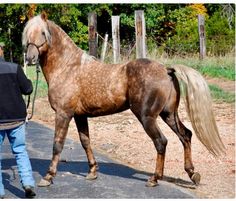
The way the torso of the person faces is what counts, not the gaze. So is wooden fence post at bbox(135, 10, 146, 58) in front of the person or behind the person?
in front

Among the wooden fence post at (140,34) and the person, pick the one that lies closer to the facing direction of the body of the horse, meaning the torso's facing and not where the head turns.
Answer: the person

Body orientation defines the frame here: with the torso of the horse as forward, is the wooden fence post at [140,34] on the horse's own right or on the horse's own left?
on the horse's own right

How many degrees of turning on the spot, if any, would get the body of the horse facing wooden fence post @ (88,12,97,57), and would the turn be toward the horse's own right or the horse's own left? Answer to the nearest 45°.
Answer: approximately 90° to the horse's own right

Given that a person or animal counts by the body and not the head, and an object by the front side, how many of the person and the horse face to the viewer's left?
1

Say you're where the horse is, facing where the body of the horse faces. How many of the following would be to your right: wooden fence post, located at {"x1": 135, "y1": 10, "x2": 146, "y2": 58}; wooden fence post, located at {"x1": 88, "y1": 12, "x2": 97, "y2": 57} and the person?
2

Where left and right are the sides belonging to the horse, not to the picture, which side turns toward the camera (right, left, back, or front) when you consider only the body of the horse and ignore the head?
left

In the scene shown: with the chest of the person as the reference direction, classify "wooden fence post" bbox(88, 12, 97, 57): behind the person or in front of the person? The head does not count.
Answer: in front
